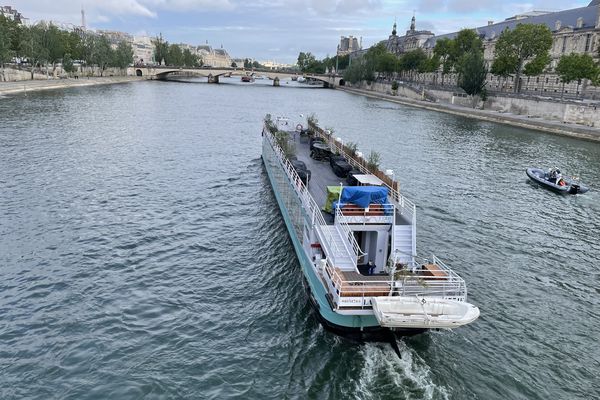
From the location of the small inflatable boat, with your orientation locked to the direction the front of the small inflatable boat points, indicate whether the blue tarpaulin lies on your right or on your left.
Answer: on your left

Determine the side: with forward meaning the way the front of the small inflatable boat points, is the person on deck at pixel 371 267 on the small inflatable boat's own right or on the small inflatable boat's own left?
on the small inflatable boat's own left

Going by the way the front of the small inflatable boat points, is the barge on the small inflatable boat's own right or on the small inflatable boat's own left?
on the small inflatable boat's own left

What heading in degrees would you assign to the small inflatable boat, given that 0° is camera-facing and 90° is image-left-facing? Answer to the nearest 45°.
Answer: approximately 135°
